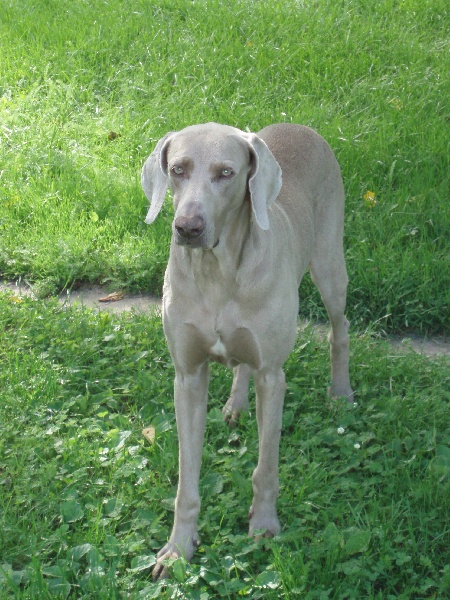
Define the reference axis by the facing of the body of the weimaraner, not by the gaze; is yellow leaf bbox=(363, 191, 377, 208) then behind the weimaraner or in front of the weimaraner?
behind

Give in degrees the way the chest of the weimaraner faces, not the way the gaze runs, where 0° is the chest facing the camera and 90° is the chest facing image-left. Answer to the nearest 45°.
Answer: approximately 45°
